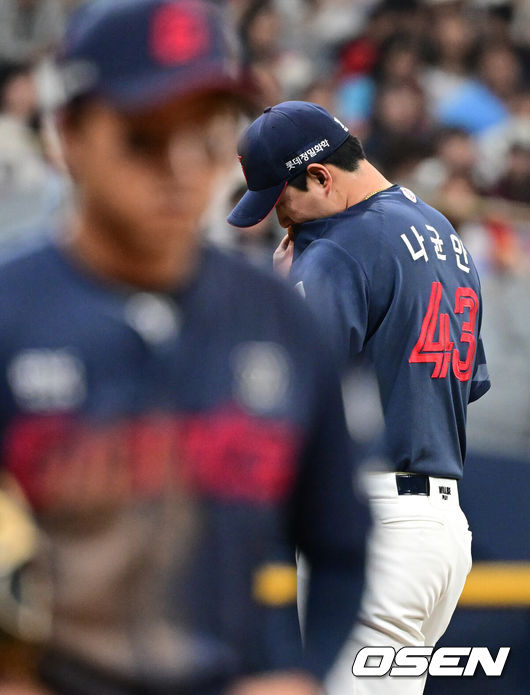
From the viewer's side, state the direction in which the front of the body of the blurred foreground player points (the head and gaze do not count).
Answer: toward the camera

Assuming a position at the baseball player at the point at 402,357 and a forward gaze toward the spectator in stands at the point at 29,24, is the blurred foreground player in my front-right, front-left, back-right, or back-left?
back-left

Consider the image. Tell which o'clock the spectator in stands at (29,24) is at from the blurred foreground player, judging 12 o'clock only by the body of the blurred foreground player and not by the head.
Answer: The spectator in stands is roughly at 6 o'clock from the blurred foreground player.

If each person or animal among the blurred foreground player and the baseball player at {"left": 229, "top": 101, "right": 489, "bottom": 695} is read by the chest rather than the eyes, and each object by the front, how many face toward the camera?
1

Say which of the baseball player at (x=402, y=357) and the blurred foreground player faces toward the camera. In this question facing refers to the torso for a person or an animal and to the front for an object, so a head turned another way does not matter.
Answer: the blurred foreground player

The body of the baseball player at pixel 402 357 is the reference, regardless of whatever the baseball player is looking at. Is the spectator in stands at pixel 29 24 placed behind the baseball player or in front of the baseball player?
in front

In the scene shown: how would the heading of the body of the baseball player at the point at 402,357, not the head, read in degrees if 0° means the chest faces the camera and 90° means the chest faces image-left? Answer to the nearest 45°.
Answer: approximately 135°

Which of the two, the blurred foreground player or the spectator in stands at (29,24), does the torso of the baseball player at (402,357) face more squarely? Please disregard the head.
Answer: the spectator in stands

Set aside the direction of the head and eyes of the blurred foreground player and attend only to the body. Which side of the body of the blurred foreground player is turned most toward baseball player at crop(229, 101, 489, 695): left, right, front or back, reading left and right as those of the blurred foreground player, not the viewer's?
back

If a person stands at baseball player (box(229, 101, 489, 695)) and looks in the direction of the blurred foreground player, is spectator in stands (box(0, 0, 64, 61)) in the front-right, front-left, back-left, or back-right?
back-right

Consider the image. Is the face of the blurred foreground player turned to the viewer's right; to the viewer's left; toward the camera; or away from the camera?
toward the camera

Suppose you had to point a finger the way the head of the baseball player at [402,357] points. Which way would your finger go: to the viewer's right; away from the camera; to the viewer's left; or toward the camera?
to the viewer's left

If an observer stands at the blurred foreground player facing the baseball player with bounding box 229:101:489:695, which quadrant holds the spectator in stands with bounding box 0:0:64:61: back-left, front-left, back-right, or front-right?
front-left

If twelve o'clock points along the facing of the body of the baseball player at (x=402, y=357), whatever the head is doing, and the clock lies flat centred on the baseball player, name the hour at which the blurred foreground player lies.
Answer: The blurred foreground player is roughly at 8 o'clock from the baseball player.
